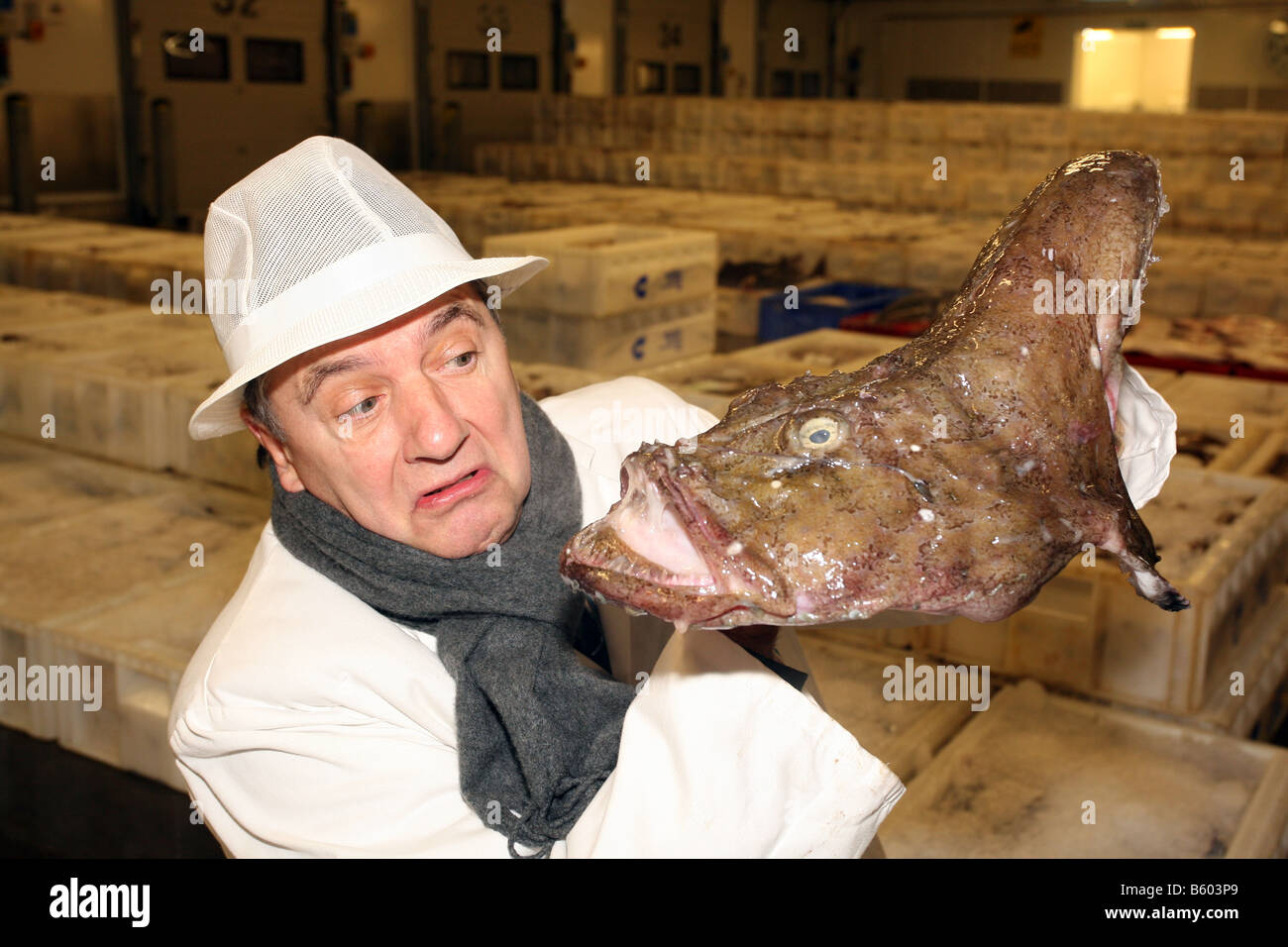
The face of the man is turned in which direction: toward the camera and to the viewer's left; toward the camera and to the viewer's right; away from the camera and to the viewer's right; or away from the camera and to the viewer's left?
toward the camera and to the viewer's right

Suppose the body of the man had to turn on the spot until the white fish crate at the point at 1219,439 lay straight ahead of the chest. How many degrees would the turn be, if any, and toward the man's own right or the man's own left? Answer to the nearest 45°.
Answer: approximately 90° to the man's own left

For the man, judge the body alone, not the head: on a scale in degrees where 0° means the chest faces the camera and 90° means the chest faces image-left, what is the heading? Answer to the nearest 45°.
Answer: approximately 315°

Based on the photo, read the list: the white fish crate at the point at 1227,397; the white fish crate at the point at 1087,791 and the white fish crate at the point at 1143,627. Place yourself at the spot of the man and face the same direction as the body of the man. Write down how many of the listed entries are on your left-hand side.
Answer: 3

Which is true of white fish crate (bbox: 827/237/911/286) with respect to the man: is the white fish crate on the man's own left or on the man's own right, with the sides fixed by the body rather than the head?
on the man's own left

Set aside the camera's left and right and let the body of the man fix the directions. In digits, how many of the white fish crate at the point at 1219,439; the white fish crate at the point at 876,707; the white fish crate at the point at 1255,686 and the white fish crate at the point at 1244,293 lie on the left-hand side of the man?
4

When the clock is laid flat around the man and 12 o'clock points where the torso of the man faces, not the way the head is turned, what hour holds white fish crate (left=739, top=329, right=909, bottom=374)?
The white fish crate is roughly at 8 o'clock from the man.

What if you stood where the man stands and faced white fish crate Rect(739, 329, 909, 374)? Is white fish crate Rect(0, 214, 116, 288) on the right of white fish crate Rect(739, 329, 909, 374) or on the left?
left

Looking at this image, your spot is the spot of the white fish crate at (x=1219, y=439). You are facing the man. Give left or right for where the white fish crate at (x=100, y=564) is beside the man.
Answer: right

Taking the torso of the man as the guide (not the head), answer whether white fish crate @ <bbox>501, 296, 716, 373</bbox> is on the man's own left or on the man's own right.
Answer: on the man's own left

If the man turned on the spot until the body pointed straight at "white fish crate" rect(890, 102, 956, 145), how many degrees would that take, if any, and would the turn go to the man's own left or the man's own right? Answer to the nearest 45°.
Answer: approximately 135° to the man's own left

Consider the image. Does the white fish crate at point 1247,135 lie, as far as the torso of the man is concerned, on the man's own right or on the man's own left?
on the man's own left
